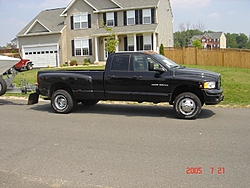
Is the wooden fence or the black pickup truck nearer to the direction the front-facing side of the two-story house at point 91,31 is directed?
the black pickup truck

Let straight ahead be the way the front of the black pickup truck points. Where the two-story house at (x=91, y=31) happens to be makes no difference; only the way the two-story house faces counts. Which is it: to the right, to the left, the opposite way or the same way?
to the right

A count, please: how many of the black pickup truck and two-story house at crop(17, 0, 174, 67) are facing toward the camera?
1

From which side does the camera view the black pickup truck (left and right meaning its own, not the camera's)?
right

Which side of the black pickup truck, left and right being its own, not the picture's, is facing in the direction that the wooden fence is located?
left

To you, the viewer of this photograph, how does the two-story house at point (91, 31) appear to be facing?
facing the viewer

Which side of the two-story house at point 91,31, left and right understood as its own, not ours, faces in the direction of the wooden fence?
left

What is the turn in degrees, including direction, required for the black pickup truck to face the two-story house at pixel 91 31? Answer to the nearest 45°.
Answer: approximately 90° to its left

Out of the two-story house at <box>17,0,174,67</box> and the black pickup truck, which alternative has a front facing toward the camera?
the two-story house

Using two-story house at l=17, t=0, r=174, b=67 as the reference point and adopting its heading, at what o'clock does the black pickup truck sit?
The black pickup truck is roughly at 12 o'clock from the two-story house.
